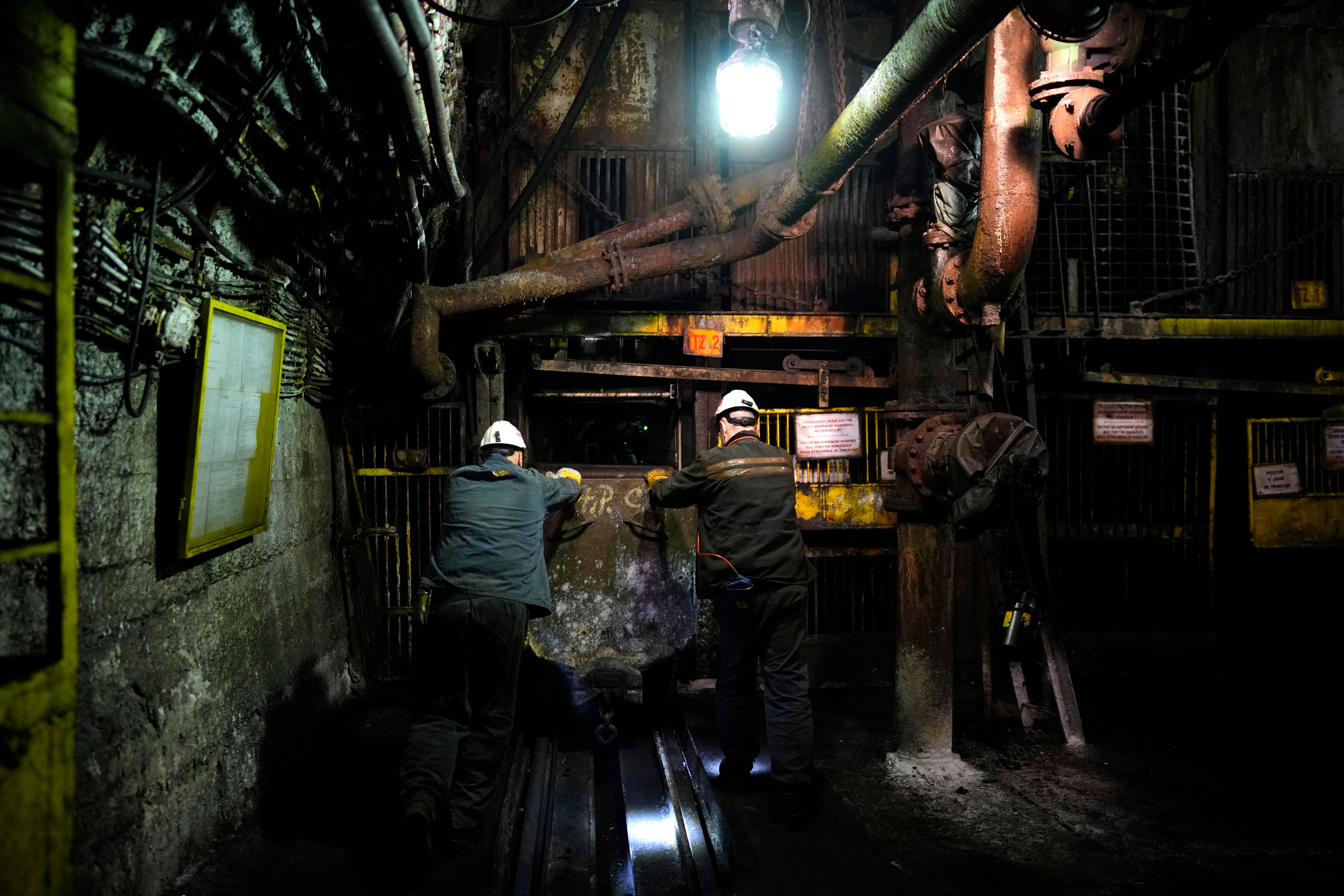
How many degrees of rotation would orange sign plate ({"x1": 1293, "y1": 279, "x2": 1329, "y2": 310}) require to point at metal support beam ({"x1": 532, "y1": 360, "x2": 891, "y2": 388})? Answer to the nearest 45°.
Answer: approximately 45° to its right

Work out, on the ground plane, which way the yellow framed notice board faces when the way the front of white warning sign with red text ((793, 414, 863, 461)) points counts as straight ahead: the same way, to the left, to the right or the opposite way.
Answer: to the left

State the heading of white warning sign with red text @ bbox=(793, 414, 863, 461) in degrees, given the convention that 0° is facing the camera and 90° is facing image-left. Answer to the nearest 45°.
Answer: approximately 0°

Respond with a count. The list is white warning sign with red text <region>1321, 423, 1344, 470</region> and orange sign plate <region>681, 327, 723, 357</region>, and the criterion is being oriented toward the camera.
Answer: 2

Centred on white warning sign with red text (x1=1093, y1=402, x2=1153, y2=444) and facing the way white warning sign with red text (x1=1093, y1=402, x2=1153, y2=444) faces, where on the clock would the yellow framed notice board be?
The yellow framed notice board is roughly at 1 o'clock from the white warning sign with red text.

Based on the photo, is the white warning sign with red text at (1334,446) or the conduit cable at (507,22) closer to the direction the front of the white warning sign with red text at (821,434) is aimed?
the conduit cable

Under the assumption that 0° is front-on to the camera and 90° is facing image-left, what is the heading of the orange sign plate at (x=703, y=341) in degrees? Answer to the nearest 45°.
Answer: approximately 0°

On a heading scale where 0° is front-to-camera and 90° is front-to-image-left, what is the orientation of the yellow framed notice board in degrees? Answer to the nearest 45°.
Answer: approximately 315°
